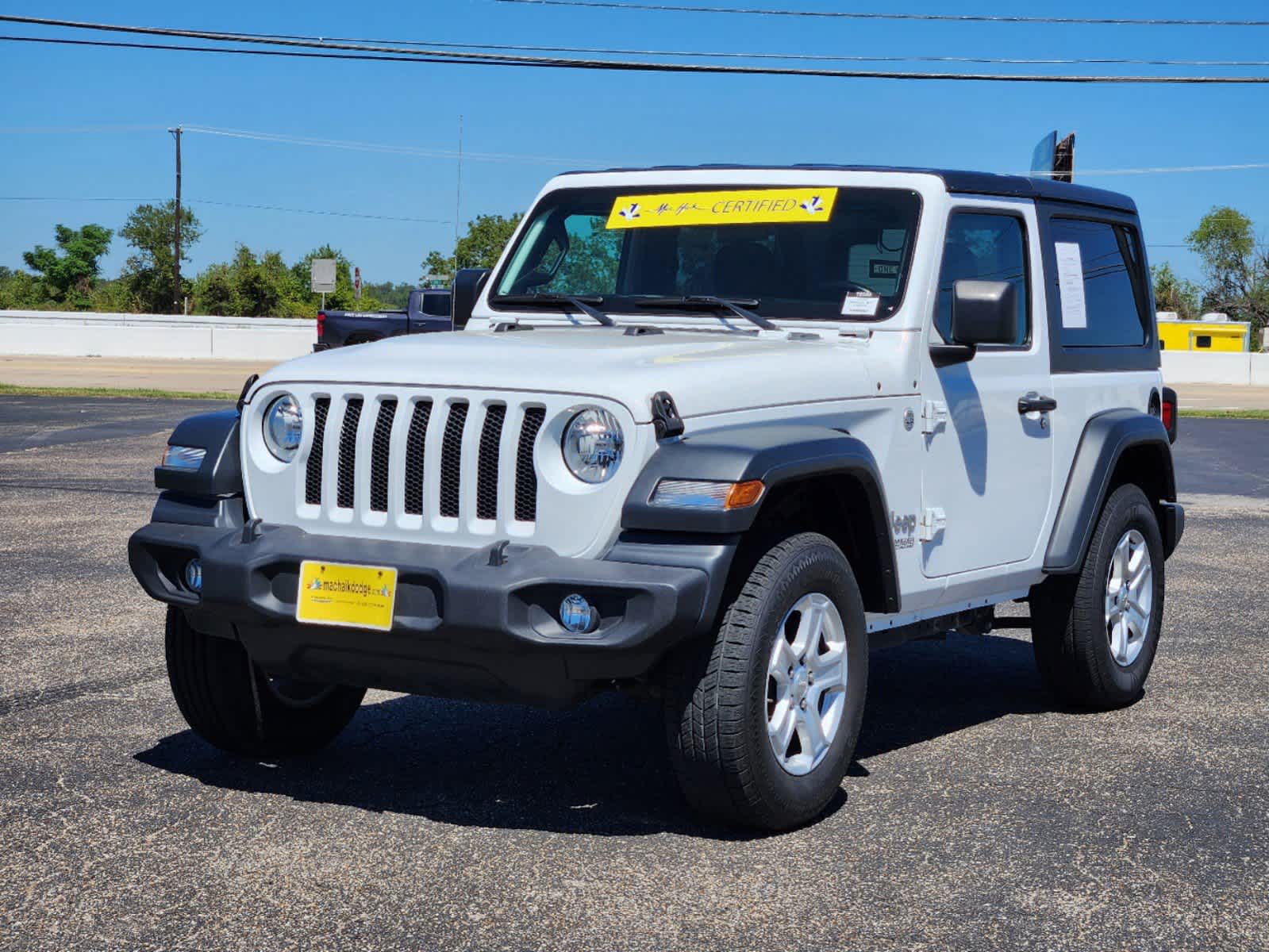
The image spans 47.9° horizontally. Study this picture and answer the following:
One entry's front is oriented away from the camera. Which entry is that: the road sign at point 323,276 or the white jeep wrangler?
the road sign

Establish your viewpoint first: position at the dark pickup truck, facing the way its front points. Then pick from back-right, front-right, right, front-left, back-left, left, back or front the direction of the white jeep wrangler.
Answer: right

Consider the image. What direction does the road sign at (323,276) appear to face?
away from the camera

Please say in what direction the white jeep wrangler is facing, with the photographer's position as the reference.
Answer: facing the viewer and to the left of the viewer

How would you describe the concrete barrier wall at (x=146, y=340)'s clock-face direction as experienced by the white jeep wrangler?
The concrete barrier wall is roughly at 4 o'clock from the white jeep wrangler.

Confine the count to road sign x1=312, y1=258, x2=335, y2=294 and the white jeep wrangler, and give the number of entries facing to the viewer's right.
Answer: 0

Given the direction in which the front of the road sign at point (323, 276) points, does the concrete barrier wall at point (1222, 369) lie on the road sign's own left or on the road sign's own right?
on the road sign's own right

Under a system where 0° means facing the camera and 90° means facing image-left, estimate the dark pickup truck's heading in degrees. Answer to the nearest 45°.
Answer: approximately 270°

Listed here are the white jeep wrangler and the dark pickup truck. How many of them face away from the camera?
0

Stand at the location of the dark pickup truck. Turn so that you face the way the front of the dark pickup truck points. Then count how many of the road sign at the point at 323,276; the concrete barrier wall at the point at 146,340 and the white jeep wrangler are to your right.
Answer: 1

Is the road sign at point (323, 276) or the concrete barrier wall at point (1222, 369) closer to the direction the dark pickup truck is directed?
the concrete barrier wall
